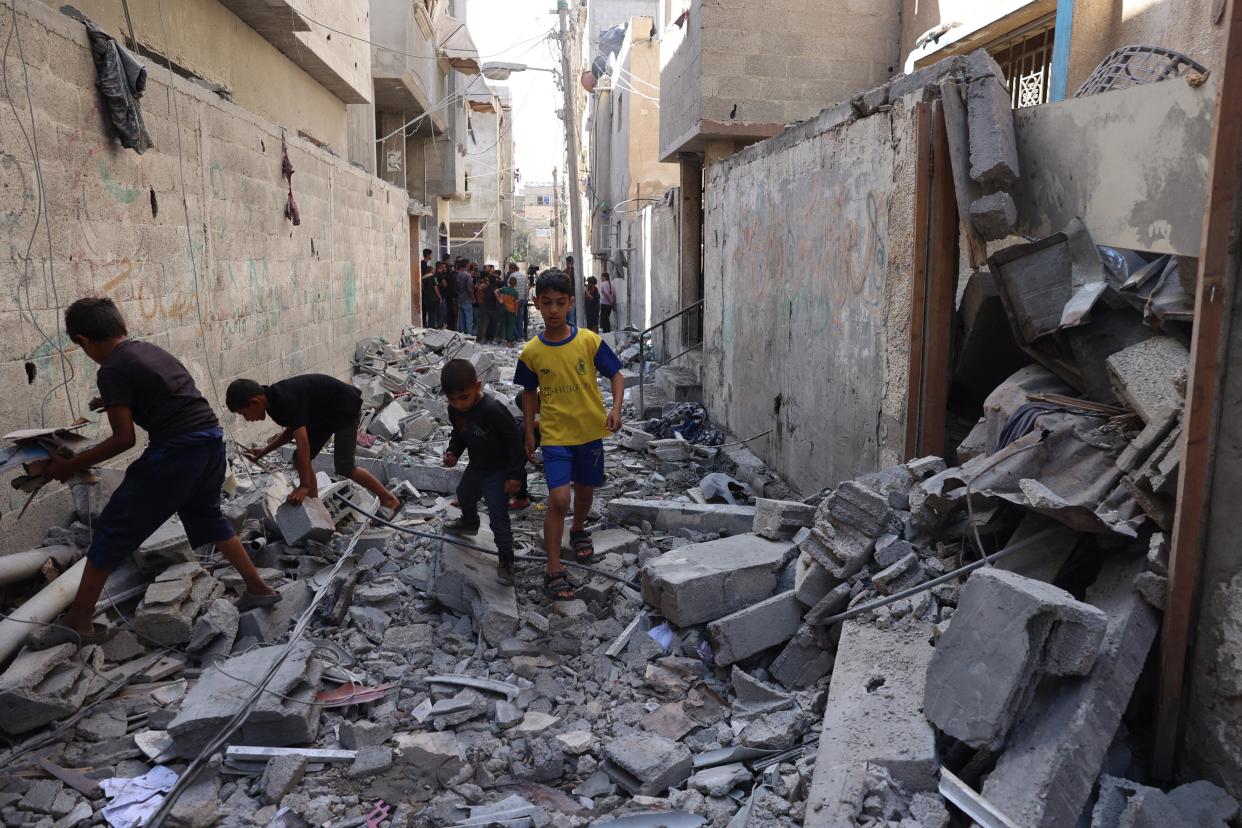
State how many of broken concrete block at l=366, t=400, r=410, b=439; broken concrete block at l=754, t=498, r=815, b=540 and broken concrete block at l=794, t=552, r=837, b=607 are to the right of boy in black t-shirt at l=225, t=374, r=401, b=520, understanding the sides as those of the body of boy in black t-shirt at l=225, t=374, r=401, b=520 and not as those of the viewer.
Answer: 1

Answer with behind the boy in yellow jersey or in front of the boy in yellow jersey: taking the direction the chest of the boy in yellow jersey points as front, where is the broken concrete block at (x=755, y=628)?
in front

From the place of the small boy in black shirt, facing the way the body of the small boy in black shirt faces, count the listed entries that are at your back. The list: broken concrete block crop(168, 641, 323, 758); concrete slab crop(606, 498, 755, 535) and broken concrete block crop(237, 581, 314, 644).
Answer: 1

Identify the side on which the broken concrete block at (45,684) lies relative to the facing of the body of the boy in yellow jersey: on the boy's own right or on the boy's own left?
on the boy's own right

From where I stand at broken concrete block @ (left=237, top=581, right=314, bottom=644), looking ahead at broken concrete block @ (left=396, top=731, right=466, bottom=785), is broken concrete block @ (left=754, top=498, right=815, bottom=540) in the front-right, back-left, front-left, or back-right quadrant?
front-left

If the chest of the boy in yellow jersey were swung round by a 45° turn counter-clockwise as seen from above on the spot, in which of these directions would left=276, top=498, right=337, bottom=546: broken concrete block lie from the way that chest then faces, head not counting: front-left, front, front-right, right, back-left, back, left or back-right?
back-right

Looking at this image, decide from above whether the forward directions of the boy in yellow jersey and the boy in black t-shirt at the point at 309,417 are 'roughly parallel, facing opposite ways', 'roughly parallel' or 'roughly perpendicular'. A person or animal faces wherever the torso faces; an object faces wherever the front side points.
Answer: roughly perpendicular

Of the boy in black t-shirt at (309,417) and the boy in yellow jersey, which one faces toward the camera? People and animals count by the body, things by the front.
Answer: the boy in yellow jersey

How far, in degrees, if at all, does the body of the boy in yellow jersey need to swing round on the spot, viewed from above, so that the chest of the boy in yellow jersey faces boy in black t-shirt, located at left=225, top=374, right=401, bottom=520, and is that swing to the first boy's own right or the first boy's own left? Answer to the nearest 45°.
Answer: approximately 135° to the first boy's own right

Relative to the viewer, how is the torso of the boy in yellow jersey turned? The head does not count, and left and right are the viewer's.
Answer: facing the viewer

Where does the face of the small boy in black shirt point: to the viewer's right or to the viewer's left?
to the viewer's left

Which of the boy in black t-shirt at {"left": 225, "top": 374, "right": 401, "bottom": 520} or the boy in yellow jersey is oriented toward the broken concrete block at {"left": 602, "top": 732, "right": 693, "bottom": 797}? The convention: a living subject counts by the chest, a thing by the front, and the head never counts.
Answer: the boy in yellow jersey

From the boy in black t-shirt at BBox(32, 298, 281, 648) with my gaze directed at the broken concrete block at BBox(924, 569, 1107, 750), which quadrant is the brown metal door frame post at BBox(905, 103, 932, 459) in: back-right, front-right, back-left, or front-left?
front-left

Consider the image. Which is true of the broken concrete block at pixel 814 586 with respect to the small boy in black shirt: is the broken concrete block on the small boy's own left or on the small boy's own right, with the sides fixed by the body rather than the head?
on the small boy's own left

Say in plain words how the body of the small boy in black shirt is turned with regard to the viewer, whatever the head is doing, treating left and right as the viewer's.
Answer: facing the viewer and to the left of the viewer

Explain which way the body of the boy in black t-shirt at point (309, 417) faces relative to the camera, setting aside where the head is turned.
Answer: to the viewer's left
